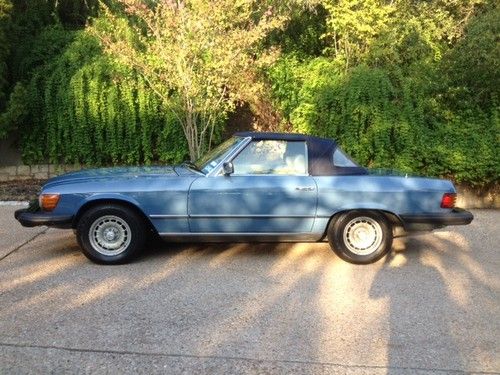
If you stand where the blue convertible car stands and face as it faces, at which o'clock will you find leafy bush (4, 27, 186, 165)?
The leafy bush is roughly at 2 o'clock from the blue convertible car.

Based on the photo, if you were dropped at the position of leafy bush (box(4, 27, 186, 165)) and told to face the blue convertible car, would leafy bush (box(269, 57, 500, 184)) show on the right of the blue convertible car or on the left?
left

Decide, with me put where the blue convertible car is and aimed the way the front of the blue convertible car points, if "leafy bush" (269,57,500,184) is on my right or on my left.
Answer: on my right

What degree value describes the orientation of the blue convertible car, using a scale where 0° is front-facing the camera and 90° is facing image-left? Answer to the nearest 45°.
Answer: approximately 90°
